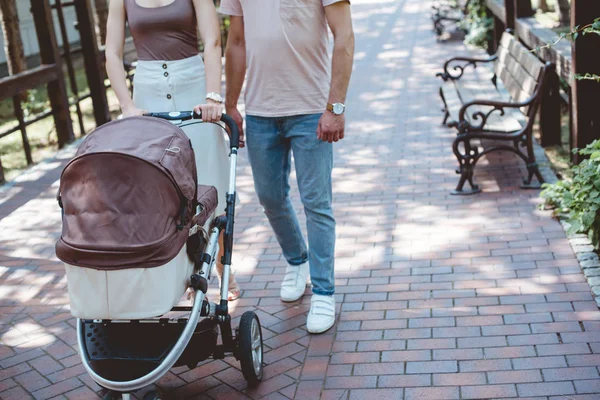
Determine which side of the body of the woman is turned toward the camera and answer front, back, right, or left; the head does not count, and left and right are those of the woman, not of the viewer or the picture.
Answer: front

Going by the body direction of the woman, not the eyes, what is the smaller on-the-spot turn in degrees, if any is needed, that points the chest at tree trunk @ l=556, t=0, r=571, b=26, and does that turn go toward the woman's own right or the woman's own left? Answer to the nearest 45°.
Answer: approximately 135° to the woman's own left

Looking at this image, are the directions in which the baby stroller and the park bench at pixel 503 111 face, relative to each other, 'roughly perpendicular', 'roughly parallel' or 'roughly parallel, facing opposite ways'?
roughly perpendicular

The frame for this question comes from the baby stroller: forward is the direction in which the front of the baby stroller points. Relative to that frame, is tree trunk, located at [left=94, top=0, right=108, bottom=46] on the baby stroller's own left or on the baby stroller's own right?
on the baby stroller's own right

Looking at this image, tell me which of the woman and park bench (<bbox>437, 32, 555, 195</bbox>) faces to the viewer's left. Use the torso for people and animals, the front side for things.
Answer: the park bench

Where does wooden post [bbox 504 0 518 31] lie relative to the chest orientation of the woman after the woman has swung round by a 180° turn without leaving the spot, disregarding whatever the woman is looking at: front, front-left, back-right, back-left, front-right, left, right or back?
front-right

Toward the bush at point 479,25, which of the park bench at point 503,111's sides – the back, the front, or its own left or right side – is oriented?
right

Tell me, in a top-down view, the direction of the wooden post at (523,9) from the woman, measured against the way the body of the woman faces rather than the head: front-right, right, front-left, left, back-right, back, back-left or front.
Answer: back-left

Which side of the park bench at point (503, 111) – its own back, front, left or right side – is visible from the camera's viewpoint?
left

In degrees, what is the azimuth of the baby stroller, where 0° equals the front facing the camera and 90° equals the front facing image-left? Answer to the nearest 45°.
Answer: approximately 45°

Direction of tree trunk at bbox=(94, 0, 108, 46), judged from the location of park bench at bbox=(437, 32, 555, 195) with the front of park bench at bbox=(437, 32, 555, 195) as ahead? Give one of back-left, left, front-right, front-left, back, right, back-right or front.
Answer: front-right

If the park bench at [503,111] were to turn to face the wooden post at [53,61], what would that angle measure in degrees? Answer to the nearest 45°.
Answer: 0° — it already faces it

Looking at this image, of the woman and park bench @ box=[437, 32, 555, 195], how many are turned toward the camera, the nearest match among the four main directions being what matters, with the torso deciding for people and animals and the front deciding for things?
1

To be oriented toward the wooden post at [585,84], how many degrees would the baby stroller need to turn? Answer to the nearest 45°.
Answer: approximately 180°

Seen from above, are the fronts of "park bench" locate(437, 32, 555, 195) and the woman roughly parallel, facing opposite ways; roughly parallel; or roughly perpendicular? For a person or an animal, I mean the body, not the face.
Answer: roughly perpendicular
